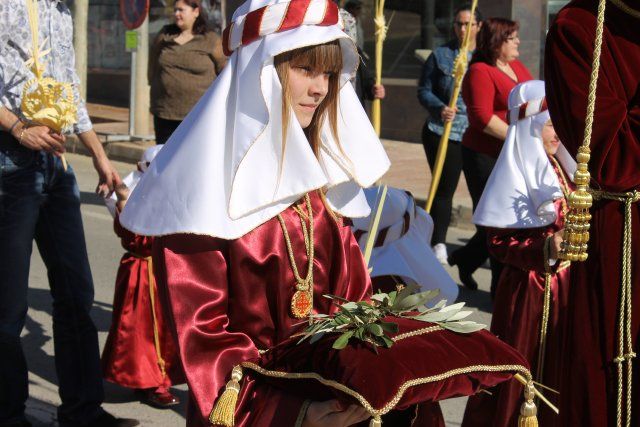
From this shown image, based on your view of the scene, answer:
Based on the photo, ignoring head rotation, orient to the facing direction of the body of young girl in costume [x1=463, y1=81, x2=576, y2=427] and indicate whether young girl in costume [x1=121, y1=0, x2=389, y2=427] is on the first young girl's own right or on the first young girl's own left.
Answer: on the first young girl's own right

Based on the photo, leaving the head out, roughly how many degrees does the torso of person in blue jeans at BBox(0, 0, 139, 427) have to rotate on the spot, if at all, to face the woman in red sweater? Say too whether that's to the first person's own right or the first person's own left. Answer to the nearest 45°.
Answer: approximately 90° to the first person's own left

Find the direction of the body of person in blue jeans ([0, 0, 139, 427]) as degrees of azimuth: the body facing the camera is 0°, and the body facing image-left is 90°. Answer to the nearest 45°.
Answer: approximately 315°

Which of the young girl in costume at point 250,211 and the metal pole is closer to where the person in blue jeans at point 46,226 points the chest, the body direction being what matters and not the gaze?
the young girl in costume

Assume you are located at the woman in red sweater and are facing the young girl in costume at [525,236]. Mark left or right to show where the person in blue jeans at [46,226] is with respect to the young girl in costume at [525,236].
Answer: right
